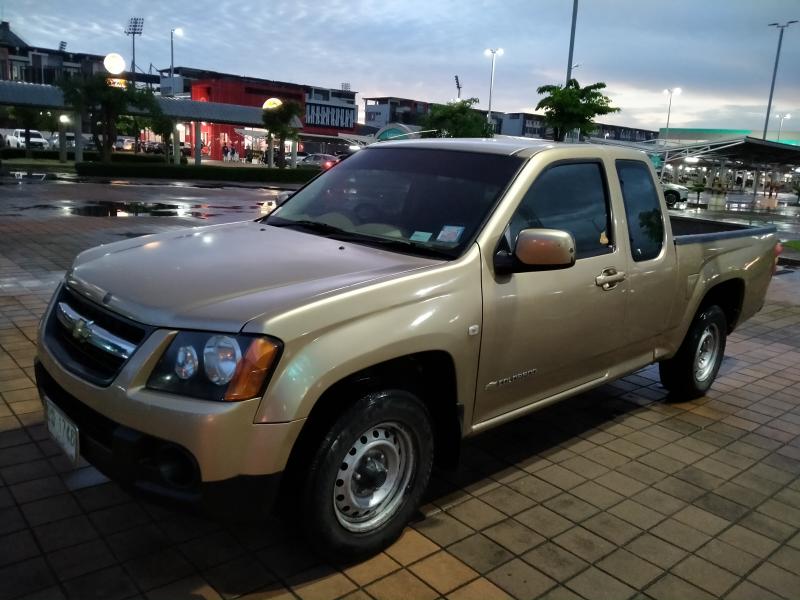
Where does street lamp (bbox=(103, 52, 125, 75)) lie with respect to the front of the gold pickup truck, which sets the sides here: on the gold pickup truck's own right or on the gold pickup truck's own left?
on the gold pickup truck's own right

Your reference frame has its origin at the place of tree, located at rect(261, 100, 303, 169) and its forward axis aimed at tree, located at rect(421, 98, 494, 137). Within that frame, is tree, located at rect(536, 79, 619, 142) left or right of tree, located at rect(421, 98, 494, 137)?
right

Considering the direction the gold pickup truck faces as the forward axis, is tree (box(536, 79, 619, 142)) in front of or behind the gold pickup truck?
behind

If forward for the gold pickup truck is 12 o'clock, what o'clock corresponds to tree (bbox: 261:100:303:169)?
The tree is roughly at 4 o'clock from the gold pickup truck.

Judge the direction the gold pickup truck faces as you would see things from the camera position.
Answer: facing the viewer and to the left of the viewer

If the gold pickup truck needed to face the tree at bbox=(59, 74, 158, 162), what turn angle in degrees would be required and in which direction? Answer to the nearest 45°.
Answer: approximately 90° to its right

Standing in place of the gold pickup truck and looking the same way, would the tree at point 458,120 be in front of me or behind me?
behind
